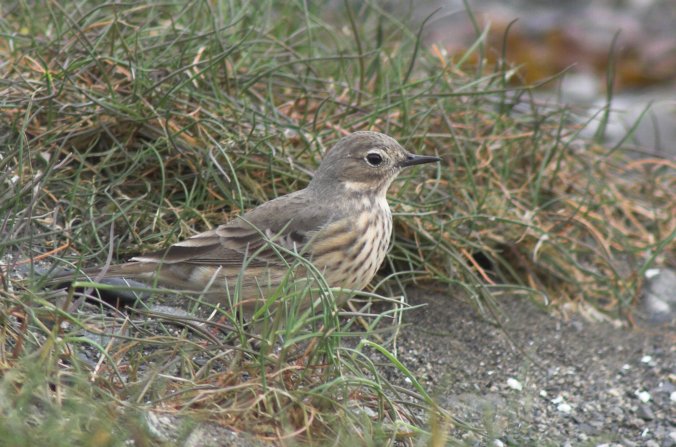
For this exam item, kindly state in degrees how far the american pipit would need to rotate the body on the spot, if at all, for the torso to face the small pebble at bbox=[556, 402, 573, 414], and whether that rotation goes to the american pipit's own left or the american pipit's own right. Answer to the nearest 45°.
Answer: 0° — it already faces it

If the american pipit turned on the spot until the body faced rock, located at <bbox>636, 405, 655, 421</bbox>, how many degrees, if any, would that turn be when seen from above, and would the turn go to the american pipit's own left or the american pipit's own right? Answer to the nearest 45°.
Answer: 0° — it already faces it

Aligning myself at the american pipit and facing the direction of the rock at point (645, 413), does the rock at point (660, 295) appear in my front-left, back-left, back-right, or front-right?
front-left

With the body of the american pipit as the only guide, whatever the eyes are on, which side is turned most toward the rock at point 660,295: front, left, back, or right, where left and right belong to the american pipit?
front

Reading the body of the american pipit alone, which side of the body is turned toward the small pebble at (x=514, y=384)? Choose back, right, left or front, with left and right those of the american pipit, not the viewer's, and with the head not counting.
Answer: front

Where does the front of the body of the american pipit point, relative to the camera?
to the viewer's right

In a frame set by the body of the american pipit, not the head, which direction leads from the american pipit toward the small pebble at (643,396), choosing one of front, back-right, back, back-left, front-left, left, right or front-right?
front
